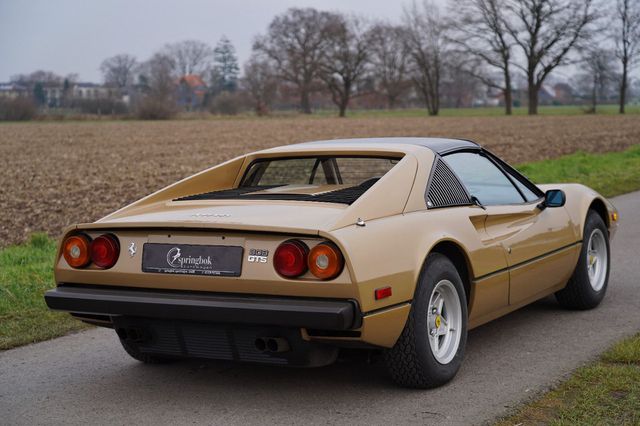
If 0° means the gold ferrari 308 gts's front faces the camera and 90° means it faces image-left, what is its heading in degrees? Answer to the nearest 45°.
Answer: approximately 225°
